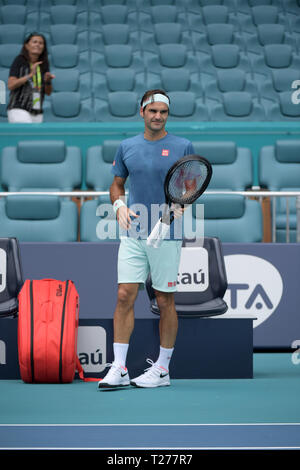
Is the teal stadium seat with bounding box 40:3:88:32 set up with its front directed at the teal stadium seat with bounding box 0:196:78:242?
yes

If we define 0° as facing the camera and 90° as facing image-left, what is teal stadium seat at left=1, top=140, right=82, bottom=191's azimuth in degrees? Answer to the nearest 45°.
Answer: approximately 0°

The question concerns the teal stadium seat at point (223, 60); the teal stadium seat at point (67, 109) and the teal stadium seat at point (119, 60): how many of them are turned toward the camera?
3

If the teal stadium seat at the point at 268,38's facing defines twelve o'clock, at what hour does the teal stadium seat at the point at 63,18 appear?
the teal stadium seat at the point at 63,18 is roughly at 3 o'clock from the teal stadium seat at the point at 268,38.

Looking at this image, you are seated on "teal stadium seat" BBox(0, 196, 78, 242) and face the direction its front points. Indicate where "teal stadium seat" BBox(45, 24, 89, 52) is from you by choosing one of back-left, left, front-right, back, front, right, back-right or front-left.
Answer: back

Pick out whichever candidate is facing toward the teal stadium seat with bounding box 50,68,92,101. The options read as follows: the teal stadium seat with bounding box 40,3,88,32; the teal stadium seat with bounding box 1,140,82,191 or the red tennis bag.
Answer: the teal stadium seat with bounding box 40,3,88,32

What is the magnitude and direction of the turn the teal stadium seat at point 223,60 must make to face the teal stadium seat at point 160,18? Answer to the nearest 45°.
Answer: approximately 135° to its right
